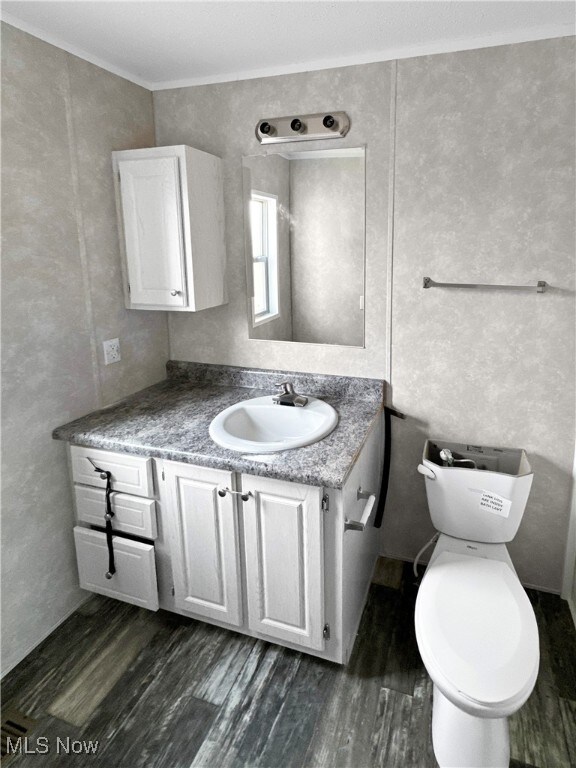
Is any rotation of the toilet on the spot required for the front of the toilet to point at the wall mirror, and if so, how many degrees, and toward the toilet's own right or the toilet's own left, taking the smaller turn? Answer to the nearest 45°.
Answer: approximately 135° to the toilet's own right

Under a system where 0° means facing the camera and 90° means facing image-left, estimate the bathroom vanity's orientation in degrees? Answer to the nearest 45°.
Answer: approximately 45°

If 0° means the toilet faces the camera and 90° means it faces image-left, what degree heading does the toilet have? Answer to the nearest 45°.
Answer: approximately 0°

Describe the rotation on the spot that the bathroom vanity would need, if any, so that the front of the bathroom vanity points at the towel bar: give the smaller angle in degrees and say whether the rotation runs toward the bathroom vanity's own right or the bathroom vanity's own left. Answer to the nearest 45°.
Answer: approximately 135° to the bathroom vanity's own left

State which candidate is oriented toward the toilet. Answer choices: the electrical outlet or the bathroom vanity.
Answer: the electrical outlet

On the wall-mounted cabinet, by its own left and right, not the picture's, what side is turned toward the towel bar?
left
